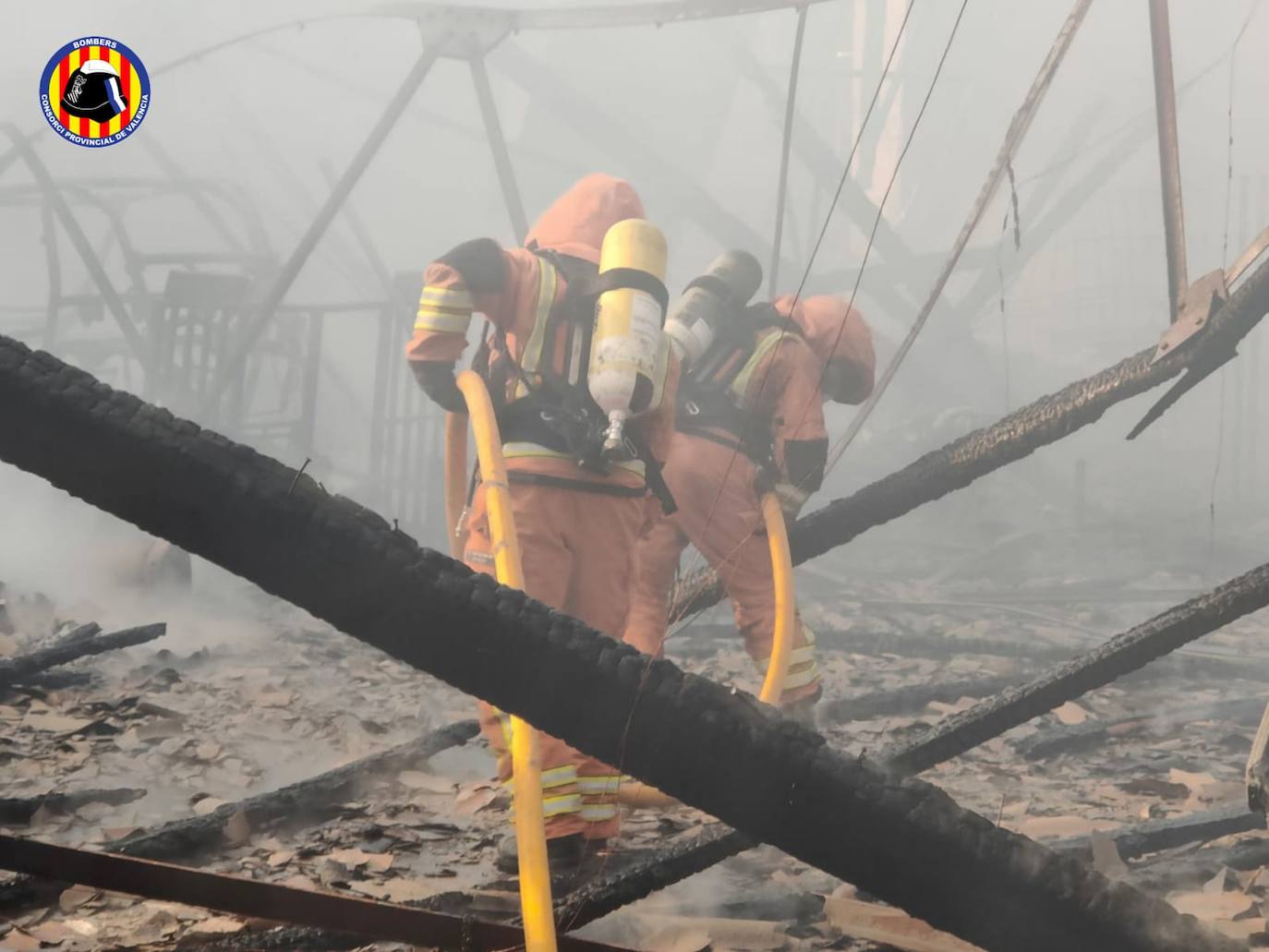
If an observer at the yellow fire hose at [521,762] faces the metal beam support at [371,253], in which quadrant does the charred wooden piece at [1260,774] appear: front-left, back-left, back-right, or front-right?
back-right

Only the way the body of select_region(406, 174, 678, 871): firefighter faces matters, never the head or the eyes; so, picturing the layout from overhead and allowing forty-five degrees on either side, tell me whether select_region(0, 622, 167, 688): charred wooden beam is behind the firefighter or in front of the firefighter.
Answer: in front

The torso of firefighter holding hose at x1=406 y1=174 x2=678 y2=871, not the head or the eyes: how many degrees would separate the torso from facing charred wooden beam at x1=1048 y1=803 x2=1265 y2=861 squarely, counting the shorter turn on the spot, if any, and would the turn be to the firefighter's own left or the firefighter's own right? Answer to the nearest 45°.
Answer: approximately 135° to the firefighter's own right

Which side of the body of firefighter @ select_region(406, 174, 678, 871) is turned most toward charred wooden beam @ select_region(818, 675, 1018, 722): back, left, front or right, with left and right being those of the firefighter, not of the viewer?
right

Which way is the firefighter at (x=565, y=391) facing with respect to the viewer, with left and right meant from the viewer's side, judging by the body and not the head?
facing away from the viewer and to the left of the viewer

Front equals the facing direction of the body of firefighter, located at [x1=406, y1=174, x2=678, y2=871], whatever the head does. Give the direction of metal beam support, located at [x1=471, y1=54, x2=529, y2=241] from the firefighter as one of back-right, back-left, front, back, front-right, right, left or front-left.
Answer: front-right
